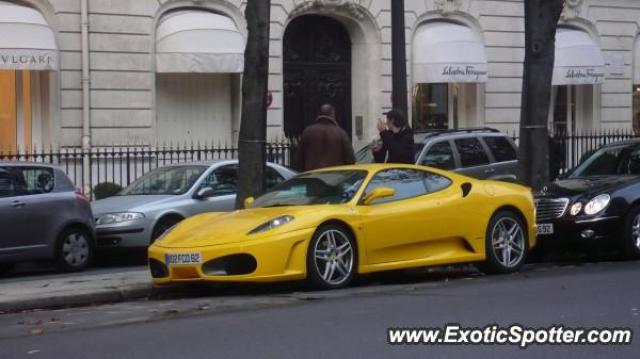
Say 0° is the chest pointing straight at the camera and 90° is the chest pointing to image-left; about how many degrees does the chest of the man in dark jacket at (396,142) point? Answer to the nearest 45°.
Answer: approximately 90°

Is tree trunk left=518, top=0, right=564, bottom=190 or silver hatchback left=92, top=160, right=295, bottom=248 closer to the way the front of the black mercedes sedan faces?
the silver hatchback

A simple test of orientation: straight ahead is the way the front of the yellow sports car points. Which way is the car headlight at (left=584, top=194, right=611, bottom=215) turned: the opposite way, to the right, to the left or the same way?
the same way

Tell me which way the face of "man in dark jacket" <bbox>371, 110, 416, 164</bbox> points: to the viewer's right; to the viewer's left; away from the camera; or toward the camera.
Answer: to the viewer's left

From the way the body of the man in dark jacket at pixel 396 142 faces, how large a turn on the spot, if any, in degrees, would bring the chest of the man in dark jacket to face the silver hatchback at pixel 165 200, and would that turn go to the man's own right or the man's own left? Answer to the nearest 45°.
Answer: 0° — they already face it

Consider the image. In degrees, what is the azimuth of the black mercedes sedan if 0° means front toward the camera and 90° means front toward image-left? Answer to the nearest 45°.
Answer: approximately 45°

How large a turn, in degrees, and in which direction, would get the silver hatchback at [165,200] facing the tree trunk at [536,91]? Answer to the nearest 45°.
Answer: approximately 135° to its left

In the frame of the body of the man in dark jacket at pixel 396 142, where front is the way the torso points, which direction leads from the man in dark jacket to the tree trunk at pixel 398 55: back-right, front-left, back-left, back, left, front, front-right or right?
right

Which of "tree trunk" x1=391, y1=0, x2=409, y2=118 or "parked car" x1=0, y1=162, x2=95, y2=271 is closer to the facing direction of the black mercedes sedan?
the parked car

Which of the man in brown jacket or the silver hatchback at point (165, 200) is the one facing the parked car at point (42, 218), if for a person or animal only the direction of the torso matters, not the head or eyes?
the silver hatchback

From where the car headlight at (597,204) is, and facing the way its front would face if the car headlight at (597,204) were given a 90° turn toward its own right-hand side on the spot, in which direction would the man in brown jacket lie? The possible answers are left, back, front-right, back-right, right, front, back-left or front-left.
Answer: front-left

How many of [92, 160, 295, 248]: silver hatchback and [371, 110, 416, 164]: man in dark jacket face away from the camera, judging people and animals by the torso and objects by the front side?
0

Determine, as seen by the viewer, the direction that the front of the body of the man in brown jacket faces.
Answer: away from the camera

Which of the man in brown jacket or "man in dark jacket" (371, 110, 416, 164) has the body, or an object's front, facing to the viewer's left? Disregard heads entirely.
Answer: the man in dark jacket

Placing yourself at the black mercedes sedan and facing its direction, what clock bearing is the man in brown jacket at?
The man in brown jacket is roughly at 2 o'clock from the black mercedes sedan.
